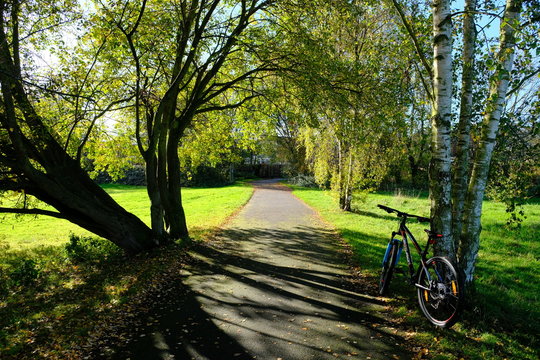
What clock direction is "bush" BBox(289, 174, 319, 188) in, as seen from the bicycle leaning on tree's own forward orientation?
The bush is roughly at 1 o'clock from the bicycle leaning on tree.

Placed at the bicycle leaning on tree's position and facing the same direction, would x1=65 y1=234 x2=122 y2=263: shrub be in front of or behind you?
in front

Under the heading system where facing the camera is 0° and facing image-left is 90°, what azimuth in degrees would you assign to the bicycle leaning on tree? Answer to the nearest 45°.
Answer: approximately 135°
